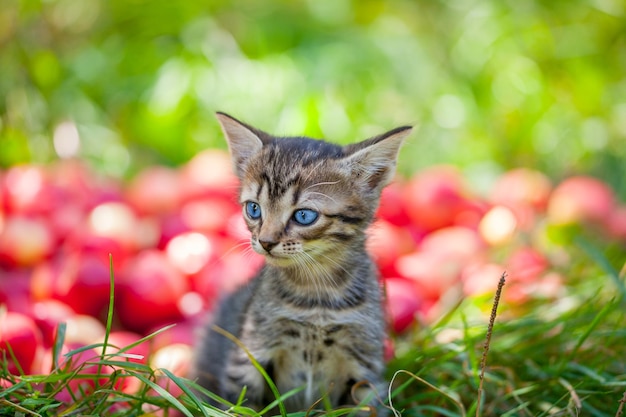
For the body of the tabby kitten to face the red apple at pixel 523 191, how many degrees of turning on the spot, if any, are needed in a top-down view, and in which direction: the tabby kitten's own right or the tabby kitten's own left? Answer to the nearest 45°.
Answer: approximately 135° to the tabby kitten's own left

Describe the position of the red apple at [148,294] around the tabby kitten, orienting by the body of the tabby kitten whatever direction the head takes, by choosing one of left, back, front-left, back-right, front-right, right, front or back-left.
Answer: back-right

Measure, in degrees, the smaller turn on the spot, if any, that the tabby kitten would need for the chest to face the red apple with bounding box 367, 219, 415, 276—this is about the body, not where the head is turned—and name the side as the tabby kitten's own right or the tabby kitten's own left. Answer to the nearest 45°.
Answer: approximately 180°

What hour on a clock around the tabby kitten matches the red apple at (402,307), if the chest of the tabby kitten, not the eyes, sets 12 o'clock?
The red apple is roughly at 7 o'clock from the tabby kitten.

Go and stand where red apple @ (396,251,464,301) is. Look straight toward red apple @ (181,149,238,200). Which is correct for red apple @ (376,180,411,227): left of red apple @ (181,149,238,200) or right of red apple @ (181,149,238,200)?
right

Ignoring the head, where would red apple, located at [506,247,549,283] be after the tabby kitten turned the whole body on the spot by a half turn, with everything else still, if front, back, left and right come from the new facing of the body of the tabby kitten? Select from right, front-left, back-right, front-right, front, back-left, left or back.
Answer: front-right

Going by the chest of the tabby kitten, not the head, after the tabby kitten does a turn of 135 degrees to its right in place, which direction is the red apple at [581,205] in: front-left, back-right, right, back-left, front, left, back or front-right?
right

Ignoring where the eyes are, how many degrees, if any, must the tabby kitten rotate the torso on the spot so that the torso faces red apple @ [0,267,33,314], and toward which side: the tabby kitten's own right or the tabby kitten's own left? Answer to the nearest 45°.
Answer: approximately 135° to the tabby kitten's own right

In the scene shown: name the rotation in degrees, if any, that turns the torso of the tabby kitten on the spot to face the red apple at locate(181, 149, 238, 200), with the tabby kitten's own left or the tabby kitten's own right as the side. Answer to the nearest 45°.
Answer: approximately 180°

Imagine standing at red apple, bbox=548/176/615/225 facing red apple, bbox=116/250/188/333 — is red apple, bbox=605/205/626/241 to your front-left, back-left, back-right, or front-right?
back-left

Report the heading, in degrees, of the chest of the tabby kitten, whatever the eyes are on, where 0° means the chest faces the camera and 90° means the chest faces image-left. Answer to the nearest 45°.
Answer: approximately 0°

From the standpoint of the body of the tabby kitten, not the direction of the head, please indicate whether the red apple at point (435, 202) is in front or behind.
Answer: behind

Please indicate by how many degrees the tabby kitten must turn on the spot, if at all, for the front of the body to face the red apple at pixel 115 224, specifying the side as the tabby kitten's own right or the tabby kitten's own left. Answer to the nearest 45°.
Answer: approximately 135° to the tabby kitten's own right

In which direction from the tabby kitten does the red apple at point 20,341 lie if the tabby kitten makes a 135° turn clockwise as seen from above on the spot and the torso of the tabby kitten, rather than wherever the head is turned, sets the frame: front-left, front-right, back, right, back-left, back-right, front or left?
front-left
